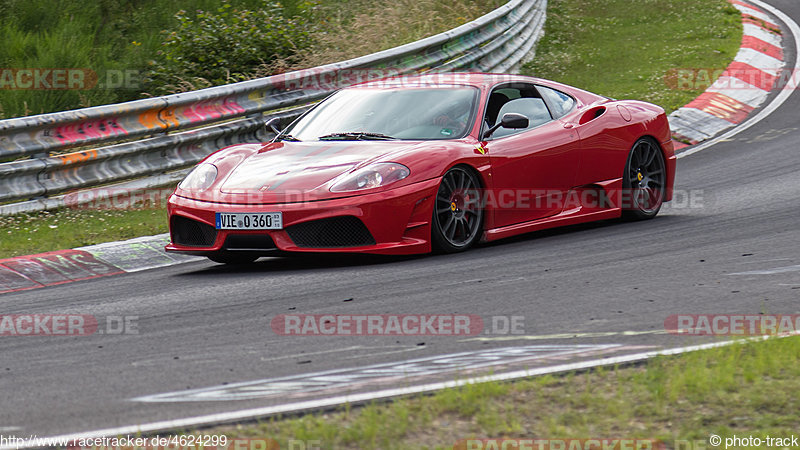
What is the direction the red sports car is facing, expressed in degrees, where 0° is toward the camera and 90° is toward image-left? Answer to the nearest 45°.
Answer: approximately 45°

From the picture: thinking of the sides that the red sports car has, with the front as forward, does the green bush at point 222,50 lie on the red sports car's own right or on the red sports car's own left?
on the red sports car's own right

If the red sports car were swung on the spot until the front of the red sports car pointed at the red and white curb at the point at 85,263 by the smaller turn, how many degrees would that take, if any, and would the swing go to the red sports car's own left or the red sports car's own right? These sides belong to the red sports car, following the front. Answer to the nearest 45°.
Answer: approximately 45° to the red sports car's own right

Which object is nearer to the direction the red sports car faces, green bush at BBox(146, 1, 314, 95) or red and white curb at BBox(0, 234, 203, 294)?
the red and white curb
